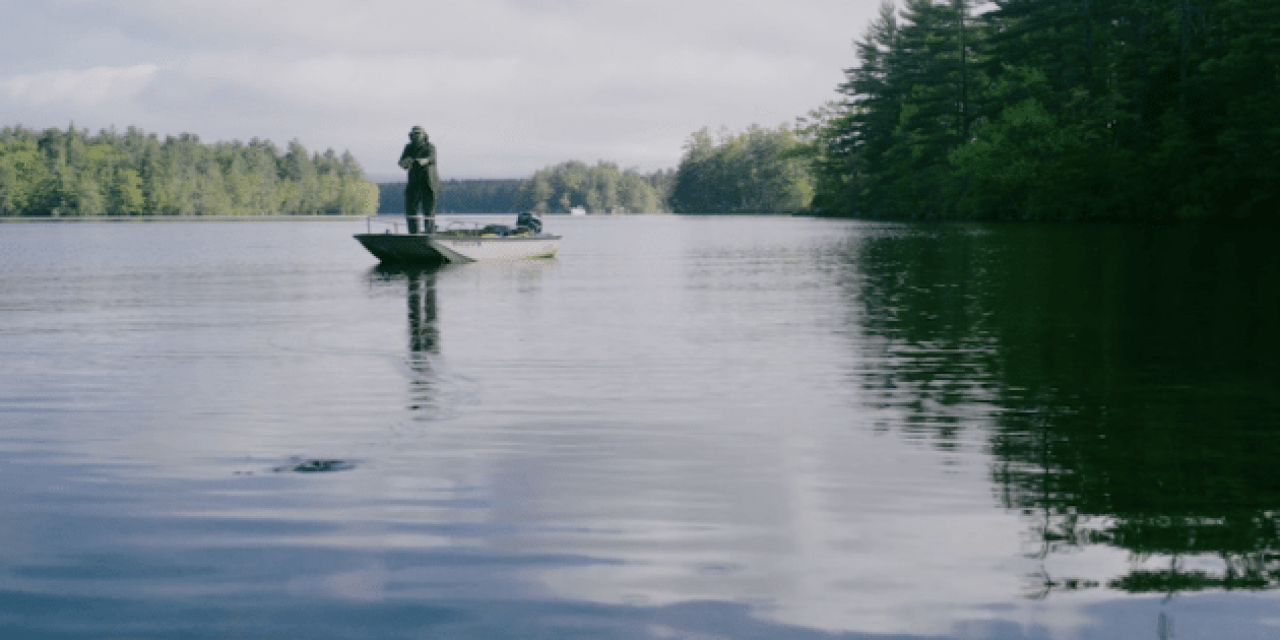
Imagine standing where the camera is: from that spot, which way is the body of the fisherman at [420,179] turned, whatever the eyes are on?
toward the camera
